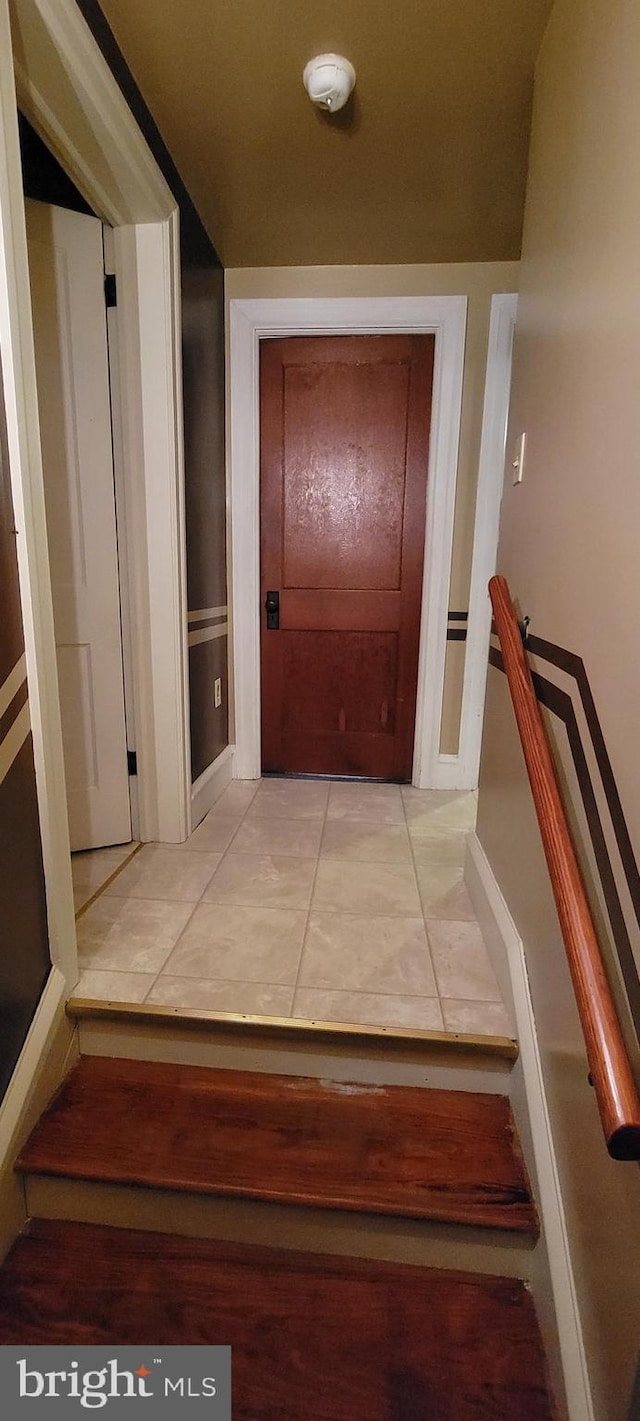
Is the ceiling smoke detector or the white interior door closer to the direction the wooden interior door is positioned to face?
the ceiling smoke detector

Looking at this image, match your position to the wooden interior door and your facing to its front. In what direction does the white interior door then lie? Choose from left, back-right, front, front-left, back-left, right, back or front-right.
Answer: front-right

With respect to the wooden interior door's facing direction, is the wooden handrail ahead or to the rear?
ahead

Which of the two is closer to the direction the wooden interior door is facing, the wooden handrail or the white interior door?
the wooden handrail

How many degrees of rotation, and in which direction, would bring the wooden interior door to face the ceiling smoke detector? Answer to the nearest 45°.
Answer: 0° — it already faces it

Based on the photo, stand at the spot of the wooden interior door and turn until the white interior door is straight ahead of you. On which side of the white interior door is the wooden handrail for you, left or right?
left

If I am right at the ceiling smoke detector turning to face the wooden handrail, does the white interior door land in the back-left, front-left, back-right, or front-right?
back-right

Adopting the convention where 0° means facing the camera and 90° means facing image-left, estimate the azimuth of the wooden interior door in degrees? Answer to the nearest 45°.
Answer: approximately 0°
